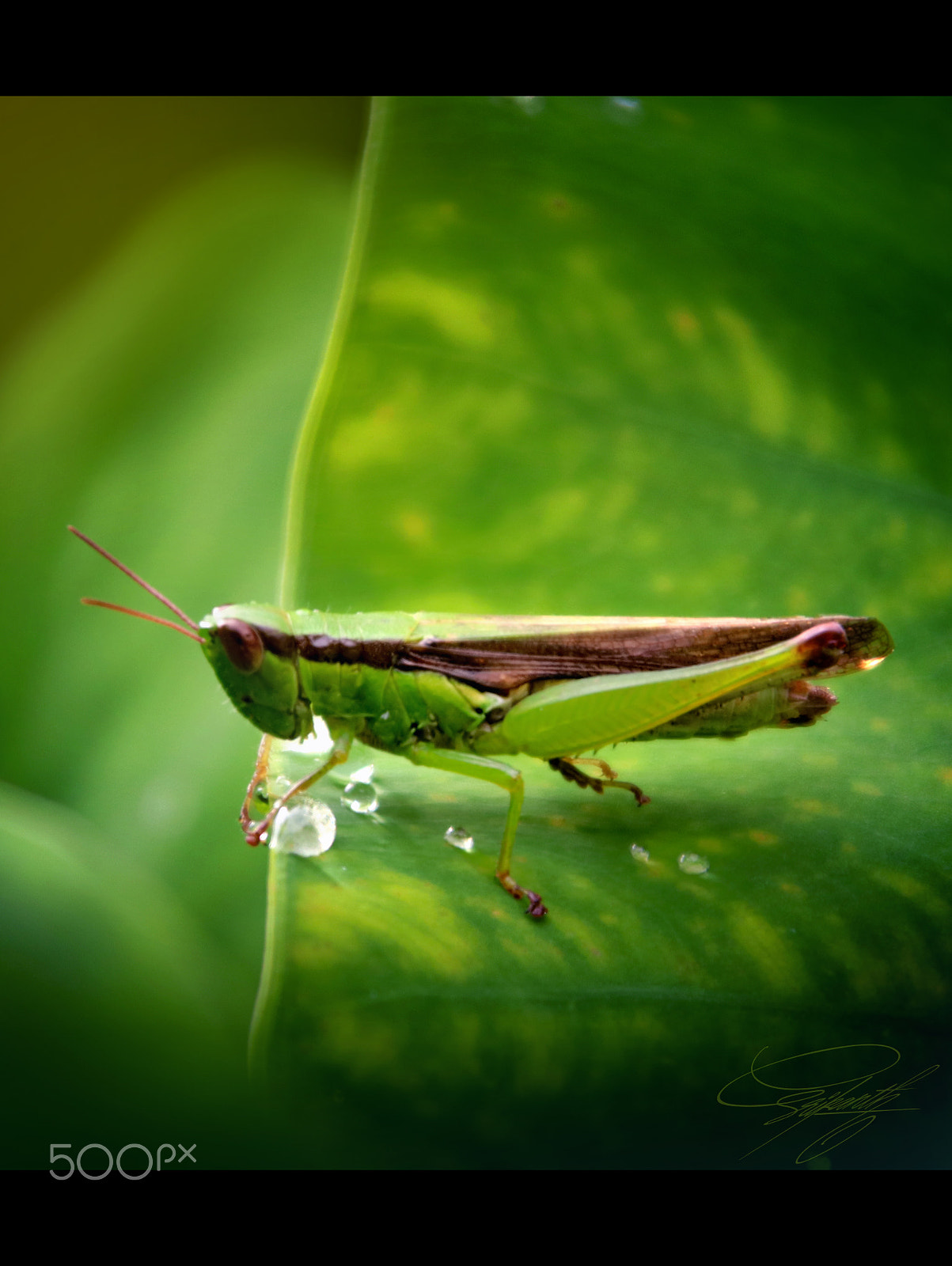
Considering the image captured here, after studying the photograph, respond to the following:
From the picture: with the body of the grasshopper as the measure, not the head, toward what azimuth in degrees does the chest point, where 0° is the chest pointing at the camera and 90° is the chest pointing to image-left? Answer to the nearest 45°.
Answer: approximately 90°
